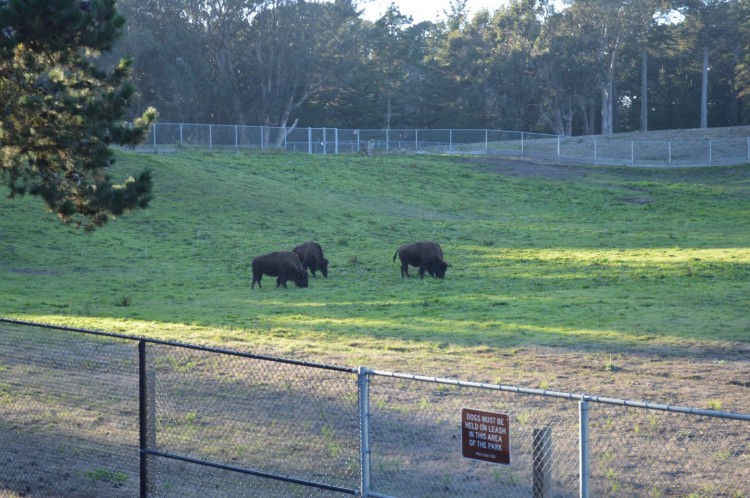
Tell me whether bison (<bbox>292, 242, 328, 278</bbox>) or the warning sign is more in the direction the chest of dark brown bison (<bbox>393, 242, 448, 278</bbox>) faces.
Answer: the warning sign

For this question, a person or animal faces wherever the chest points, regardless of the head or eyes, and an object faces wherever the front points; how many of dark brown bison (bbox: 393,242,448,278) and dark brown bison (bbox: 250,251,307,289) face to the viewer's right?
2

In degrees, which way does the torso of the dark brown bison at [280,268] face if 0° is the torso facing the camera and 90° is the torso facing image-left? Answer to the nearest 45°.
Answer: approximately 270°

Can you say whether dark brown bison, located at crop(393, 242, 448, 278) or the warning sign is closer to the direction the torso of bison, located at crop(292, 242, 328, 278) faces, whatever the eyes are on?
the dark brown bison

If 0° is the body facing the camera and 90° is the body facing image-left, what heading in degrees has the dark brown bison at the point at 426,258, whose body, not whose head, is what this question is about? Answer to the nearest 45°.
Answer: approximately 270°

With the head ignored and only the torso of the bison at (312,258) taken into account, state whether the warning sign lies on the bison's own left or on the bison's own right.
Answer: on the bison's own right

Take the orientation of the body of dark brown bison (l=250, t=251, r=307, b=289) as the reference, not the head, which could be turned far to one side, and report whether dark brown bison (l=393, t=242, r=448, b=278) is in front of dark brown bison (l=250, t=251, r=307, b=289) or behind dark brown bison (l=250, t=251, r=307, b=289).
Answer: in front

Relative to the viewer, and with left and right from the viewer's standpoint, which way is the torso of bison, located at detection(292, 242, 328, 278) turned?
facing to the right of the viewer

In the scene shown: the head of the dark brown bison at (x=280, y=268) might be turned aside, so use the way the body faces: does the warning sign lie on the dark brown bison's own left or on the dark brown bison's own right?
on the dark brown bison's own right

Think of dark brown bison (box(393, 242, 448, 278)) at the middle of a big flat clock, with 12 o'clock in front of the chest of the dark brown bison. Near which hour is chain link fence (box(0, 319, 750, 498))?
The chain link fence is roughly at 3 o'clock from the dark brown bison.
